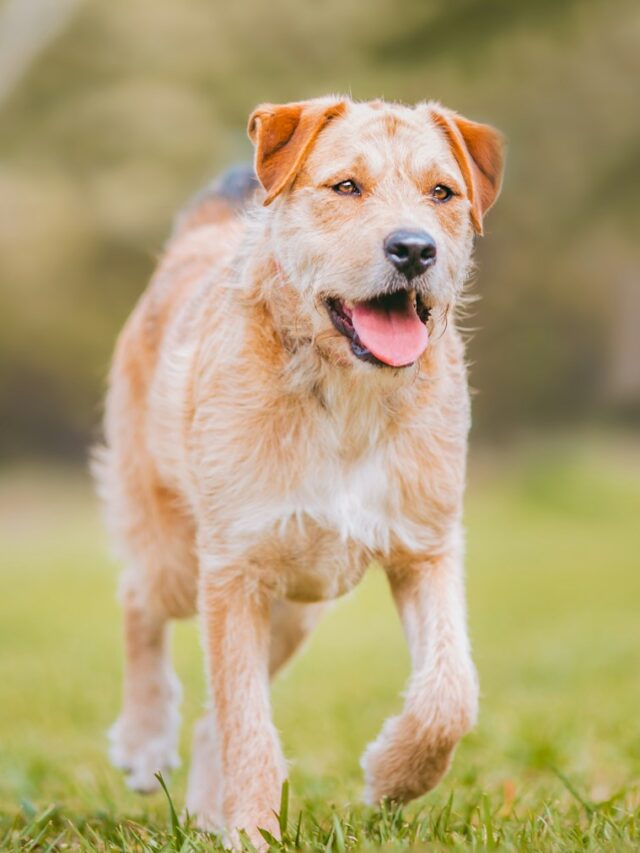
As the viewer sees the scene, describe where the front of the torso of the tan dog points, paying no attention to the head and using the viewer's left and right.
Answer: facing the viewer and to the right of the viewer
